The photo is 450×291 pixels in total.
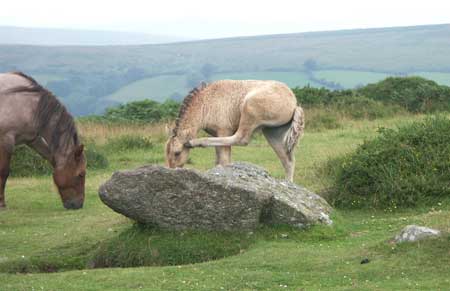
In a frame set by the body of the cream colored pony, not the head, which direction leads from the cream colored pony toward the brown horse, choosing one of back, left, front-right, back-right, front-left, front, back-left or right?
front

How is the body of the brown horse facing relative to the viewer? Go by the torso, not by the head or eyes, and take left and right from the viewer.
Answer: facing to the right of the viewer

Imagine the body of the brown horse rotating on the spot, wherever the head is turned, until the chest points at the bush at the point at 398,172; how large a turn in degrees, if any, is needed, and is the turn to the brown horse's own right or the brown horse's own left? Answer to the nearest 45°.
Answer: approximately 45° to the brown horse's own right

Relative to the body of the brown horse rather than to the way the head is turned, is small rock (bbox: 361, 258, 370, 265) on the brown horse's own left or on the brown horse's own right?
on the brown horse's own right

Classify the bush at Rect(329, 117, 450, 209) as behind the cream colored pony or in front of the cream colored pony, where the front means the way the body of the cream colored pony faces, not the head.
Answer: behind

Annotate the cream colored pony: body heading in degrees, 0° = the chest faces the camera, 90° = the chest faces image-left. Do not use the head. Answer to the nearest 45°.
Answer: approximately 90°

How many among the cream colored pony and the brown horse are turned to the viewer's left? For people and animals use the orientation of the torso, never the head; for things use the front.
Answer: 1

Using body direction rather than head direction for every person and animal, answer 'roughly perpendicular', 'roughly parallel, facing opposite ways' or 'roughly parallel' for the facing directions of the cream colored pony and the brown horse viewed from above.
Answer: roughly parallel, facing opposite ways

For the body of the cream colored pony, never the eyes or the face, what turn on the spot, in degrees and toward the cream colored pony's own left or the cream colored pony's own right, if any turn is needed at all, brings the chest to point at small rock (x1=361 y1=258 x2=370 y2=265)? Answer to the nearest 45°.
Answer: approximately 90° to the cream colored pony's own left

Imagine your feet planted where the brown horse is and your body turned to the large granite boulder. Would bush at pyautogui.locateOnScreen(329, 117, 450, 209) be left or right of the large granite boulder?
left

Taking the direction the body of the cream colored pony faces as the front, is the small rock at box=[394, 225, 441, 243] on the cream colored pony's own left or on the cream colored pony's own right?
on the cream colored pony's own left
